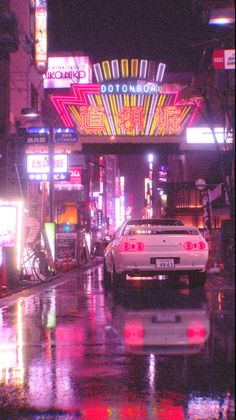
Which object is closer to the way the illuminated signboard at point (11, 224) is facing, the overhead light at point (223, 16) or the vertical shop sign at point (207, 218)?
the overhead light

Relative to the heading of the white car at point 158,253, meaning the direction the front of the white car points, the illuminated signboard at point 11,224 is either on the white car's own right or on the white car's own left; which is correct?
on the white car's own left

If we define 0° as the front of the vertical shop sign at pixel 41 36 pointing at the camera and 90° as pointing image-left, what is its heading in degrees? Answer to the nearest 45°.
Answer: approximately 0°

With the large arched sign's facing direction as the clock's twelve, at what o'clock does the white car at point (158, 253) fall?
The white car is roughly at 12 o'clock from the large arched sign.

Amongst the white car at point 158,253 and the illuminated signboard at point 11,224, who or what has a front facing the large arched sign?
the white car

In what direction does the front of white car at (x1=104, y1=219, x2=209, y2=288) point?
away from the camera
